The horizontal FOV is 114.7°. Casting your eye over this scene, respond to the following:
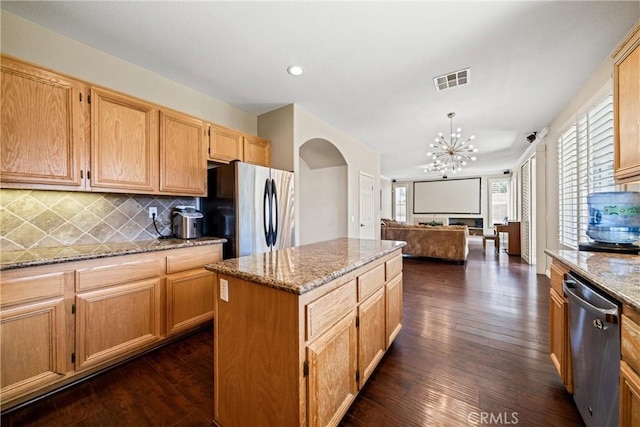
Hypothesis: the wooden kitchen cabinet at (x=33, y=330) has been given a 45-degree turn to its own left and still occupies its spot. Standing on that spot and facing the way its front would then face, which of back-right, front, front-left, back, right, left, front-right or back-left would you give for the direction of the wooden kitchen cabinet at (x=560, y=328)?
front-right

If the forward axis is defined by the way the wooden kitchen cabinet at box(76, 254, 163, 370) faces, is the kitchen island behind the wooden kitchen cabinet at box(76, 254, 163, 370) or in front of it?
in front

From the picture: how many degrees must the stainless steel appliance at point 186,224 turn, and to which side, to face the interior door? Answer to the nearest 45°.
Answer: approximately 45° to its left

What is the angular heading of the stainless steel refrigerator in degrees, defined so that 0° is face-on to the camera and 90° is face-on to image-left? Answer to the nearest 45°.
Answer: approximately 315°

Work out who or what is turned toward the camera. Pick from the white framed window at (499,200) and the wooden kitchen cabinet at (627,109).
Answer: the white framed window

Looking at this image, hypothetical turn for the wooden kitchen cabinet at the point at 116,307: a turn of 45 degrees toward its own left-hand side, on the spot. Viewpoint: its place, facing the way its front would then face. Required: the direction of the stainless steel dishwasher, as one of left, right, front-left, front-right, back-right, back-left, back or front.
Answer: front-right

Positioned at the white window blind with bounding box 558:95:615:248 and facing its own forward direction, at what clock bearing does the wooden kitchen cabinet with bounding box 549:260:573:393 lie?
The wooden kitchen cabinet is roughly at 9 o'clock from the white window blind.

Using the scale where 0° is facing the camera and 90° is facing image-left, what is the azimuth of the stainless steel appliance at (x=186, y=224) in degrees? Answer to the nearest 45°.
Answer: approximately 315°

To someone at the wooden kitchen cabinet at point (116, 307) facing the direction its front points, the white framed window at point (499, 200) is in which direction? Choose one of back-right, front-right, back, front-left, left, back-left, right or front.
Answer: front-left

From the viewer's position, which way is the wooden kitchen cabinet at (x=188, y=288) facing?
facing the viewer and to the right of the viewer

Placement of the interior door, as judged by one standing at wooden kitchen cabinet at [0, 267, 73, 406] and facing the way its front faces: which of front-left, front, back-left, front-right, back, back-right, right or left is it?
front-left

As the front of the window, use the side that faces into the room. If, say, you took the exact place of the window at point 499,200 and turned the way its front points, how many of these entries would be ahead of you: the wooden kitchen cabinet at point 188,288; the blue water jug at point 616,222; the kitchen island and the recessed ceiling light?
4

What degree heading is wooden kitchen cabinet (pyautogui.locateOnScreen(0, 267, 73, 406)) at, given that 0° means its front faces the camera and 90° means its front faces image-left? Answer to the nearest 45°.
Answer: approximately 315°

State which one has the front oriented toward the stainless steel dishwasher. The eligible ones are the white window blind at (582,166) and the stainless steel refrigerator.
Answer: the stainless steel refrigerator

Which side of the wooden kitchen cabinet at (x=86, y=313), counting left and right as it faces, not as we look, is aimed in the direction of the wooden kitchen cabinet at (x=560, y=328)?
front

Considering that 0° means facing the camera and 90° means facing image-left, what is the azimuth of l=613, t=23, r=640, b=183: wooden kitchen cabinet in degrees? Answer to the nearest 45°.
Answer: approximately 90°

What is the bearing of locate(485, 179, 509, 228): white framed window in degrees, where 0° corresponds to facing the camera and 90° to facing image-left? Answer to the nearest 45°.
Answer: approximately 0°

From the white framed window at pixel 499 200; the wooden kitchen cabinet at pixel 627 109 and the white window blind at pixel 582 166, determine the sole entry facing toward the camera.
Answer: the white framed window at pixel 499 200
